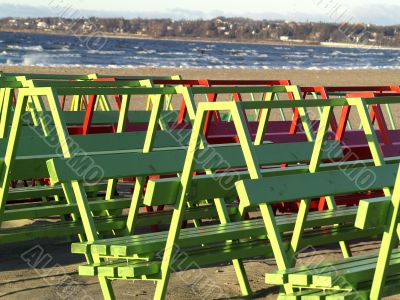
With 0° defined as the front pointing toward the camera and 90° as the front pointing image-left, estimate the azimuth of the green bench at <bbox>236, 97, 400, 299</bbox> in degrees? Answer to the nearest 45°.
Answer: approximately 315°
